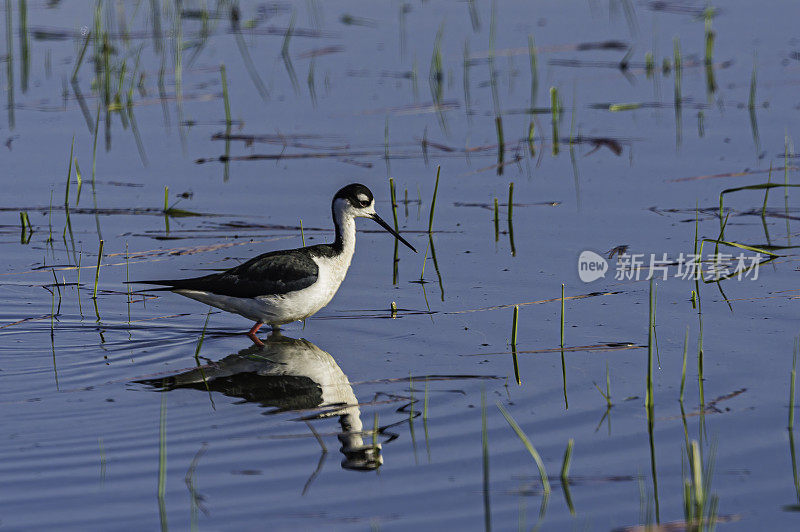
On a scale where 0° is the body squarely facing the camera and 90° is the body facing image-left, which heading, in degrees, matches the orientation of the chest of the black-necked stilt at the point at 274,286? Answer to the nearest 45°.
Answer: approximately 270°
